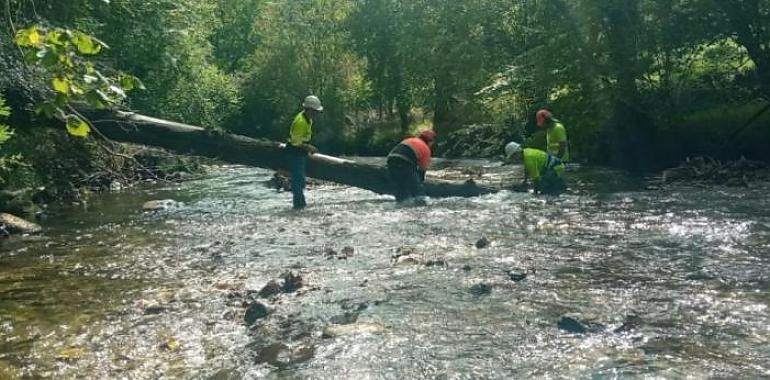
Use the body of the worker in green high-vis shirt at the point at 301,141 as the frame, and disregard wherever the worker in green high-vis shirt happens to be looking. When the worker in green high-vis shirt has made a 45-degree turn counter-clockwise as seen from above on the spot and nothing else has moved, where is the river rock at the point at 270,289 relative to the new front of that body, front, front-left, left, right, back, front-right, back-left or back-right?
back-right

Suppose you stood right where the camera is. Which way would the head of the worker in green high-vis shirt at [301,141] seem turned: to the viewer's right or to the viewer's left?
to the viewer's right

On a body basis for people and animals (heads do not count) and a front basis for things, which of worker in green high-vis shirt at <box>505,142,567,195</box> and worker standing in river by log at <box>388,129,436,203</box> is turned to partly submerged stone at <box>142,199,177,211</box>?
the worker in green high-vis shirt

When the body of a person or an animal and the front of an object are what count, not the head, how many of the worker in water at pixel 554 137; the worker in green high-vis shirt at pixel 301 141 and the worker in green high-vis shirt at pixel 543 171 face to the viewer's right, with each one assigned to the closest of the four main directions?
1

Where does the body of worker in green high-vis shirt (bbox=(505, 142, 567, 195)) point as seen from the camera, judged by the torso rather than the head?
to the viewer's left

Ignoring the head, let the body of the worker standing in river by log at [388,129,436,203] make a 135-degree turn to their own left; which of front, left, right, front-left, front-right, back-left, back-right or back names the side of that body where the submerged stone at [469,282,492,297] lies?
left

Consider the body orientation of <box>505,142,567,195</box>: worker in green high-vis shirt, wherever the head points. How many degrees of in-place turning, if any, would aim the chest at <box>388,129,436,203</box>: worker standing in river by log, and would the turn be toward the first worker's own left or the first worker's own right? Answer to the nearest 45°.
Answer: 0° — they already face them

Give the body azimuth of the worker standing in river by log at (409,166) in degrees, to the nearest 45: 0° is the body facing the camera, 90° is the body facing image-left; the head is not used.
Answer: approximately 225°

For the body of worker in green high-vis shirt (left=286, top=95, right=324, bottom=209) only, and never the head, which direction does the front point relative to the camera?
to the viewer's right

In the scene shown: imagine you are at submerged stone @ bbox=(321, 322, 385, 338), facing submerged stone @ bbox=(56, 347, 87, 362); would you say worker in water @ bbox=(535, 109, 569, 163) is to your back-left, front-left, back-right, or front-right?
back-right

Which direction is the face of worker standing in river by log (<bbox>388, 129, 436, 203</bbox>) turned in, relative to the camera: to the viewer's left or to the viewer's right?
to the viewer's right

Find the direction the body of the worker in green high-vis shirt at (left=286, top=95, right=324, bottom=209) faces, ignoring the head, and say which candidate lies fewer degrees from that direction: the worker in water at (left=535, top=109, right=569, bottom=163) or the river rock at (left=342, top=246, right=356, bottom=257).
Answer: the worker in water

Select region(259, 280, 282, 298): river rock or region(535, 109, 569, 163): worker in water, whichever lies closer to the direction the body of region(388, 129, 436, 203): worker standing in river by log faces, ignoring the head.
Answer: the worker in water

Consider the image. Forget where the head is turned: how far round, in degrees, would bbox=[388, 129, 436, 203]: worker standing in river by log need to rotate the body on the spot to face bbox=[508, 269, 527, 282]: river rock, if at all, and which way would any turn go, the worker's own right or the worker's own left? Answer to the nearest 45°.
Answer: approximately 135° to the worker's own right
